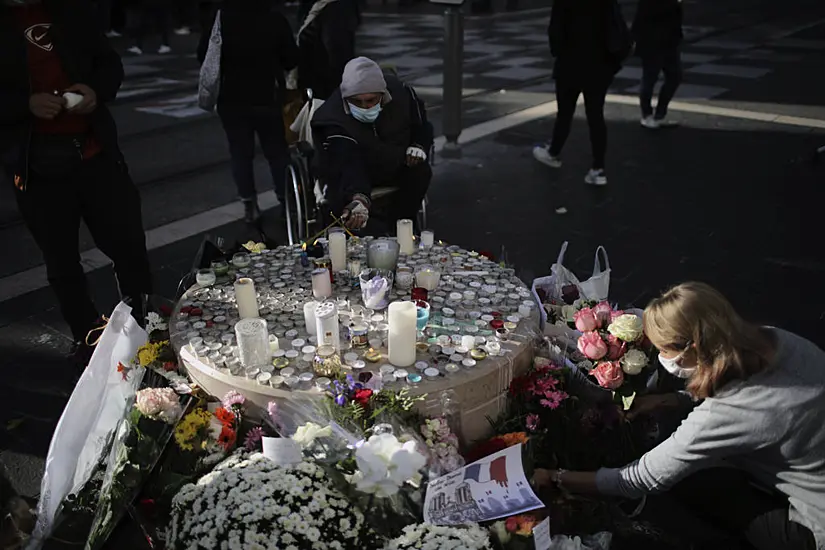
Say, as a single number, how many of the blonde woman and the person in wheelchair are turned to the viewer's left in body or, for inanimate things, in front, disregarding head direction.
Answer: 1

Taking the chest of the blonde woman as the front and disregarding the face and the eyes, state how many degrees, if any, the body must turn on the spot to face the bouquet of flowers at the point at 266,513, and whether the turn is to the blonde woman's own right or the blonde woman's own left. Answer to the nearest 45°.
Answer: approximately 45° to the blonde woman's own left

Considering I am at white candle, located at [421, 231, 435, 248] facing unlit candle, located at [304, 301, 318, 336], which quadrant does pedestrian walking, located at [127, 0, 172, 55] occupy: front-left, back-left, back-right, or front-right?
back-right

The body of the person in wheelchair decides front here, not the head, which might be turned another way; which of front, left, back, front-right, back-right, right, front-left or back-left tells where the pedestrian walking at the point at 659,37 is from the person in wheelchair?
back-left

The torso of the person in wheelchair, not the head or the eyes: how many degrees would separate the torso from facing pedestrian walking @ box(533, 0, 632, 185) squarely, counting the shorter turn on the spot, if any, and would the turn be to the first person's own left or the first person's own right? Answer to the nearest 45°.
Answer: approximately 135° to the first person's own left

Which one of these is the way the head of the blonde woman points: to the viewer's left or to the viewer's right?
to the viewer's left

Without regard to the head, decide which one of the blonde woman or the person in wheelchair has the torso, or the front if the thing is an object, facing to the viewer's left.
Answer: the blonde woman

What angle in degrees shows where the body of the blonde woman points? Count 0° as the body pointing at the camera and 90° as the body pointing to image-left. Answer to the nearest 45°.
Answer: approximately 90°

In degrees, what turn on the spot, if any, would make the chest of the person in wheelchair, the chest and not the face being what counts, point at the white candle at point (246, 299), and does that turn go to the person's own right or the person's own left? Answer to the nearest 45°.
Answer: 0° — they already face it

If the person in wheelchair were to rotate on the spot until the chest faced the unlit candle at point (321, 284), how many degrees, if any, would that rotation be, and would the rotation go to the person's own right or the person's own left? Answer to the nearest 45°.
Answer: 0° — they already face it

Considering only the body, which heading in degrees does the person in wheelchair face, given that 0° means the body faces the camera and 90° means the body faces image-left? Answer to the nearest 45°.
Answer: approximately 0°

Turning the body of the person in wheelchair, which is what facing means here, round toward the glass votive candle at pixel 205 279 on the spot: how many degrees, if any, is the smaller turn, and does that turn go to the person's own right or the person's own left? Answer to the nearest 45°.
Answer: approximately 45° to the person's own right
